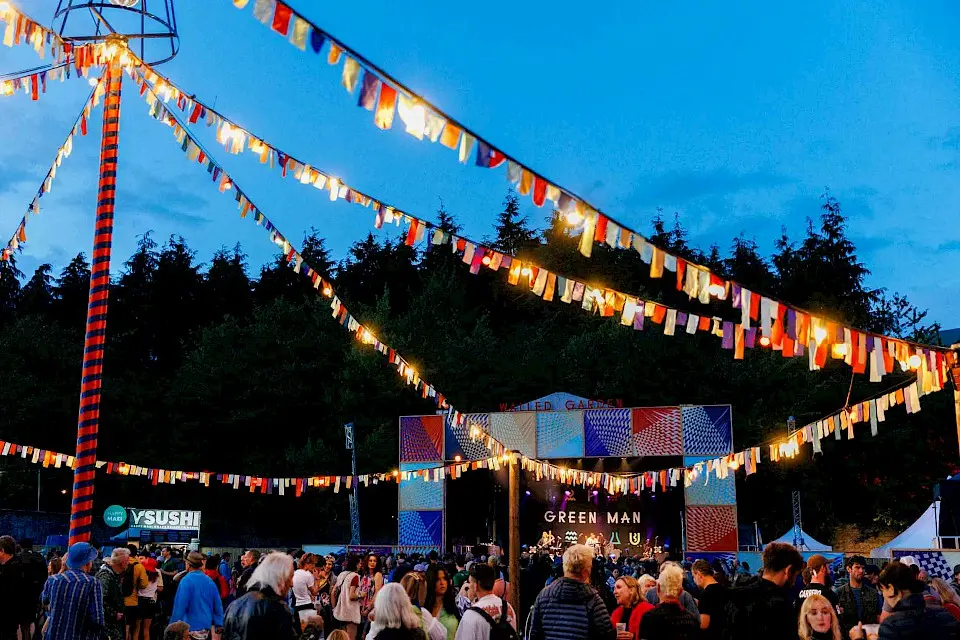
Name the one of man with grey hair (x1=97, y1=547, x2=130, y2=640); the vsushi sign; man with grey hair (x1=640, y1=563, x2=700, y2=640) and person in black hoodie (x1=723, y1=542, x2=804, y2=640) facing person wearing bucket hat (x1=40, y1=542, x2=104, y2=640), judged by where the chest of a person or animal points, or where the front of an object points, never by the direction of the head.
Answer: the vsushi sign

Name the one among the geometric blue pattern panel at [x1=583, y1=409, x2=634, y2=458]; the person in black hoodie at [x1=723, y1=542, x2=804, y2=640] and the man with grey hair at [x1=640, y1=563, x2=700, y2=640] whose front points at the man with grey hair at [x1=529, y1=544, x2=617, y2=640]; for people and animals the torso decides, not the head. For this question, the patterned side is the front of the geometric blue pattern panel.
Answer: the geometric blue pattern panel

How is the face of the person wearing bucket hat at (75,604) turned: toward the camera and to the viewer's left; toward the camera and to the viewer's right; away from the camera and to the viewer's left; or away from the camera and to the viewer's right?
away from the camera and to the viewer's right

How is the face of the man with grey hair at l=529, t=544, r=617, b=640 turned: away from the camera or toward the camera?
away from the camera

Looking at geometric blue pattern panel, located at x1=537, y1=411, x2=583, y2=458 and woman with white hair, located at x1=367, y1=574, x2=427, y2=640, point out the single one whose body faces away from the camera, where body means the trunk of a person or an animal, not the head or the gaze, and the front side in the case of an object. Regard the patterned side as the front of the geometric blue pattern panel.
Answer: the woman with white hair

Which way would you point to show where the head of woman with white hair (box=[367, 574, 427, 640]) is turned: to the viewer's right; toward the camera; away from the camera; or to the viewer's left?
away from the camera

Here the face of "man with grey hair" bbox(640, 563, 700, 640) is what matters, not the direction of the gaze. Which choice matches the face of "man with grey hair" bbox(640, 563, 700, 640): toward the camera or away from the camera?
away from the camera

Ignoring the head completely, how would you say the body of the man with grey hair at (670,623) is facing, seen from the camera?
away from the camera
